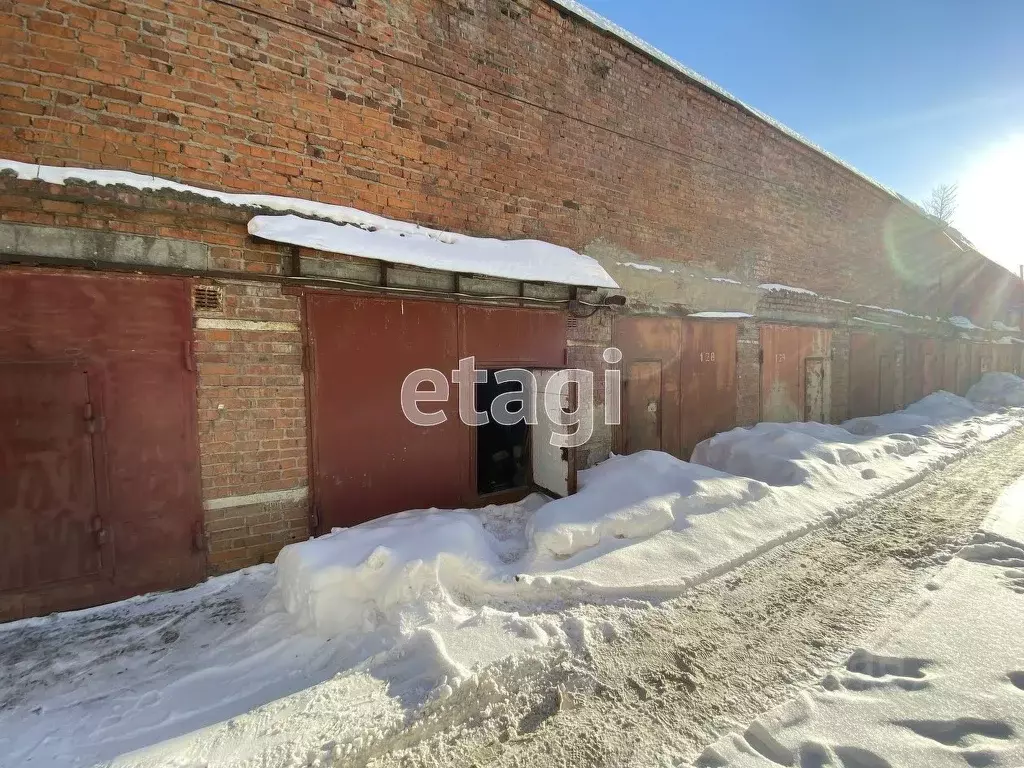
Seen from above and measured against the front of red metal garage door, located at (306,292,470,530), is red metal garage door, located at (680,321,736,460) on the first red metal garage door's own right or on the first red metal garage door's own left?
on the first red metal garage door's own left

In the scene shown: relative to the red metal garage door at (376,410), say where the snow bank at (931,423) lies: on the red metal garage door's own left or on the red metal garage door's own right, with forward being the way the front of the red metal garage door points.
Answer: on the red metal garage door's own left

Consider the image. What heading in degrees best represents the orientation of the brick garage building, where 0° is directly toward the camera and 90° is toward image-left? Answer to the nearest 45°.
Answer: approximately 315°

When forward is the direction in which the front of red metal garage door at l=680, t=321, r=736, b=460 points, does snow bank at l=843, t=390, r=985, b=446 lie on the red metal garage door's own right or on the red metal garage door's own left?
on the red metal garage door's own left

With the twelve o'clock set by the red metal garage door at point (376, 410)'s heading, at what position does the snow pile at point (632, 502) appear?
The snow pile is roughly at 11 o'clock from the red metal garage door.

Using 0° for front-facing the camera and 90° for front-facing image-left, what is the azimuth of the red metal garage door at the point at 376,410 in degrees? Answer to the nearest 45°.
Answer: approximately 315°

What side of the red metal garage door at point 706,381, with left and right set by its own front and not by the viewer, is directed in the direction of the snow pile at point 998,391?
left
